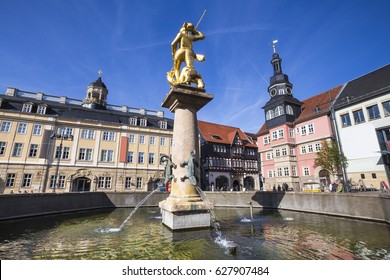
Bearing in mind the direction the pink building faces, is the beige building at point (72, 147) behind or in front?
in front

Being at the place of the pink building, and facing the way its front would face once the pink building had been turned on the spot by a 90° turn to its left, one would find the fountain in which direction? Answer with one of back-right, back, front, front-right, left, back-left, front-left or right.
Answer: front-right

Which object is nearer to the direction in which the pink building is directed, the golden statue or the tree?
the golden statue

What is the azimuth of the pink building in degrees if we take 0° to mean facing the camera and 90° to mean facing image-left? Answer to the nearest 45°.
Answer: approximately 45°

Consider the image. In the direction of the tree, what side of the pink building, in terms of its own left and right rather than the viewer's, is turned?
left

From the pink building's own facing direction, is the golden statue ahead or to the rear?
ahead

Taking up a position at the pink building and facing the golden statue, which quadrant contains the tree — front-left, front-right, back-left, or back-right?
front-left
